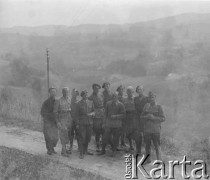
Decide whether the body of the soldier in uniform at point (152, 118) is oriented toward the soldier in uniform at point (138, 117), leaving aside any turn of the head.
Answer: no

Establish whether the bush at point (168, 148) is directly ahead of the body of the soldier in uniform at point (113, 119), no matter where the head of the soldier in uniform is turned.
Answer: no

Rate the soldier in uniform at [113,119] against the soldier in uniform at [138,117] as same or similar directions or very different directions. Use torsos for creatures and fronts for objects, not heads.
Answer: same or similar directions

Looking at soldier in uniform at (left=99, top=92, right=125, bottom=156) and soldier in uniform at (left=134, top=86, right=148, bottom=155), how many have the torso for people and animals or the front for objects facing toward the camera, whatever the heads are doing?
2

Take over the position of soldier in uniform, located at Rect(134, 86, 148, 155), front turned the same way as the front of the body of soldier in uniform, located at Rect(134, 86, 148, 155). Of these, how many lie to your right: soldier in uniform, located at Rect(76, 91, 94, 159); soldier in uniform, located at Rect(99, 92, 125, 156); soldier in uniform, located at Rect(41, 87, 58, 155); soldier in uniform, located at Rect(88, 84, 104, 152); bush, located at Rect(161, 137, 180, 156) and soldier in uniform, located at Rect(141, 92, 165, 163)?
4

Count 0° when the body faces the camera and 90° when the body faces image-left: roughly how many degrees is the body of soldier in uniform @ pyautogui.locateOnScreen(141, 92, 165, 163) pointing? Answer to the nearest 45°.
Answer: approximately 45°

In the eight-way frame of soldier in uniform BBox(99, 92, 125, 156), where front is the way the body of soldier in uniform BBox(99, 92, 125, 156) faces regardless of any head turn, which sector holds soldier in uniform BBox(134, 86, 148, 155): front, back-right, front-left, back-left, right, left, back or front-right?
left

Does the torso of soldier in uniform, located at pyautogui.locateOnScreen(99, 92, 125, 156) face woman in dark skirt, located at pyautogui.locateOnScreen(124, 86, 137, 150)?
no

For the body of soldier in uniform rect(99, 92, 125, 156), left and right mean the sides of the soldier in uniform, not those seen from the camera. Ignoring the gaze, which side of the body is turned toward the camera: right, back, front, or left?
front

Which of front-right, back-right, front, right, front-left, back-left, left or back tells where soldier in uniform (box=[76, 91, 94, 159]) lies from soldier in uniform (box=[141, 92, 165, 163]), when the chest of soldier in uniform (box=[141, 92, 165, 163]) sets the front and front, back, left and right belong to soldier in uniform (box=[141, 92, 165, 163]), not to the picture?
front-right

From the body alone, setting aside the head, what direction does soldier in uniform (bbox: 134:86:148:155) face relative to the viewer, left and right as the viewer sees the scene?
facing the viewer

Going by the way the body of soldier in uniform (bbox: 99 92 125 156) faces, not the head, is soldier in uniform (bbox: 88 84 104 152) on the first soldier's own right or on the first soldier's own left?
on the first soldier's own right

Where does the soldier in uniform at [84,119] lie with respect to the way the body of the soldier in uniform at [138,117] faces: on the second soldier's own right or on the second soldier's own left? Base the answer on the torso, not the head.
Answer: on the second soldier's own right

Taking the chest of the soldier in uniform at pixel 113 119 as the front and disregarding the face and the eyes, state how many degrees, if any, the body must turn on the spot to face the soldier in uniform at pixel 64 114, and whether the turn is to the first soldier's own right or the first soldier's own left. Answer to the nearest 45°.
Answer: approximately 90° to the first soldier's own right

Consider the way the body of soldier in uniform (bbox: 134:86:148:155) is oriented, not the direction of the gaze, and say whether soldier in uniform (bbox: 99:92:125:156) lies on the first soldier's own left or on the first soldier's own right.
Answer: on the first soldier's own right
